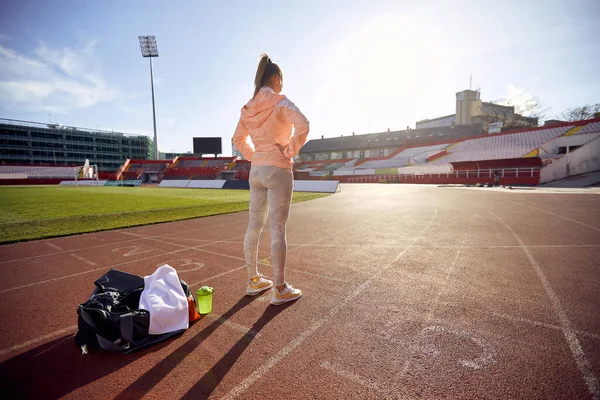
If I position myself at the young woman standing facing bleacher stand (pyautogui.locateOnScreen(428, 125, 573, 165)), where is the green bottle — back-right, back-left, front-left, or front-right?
back-left

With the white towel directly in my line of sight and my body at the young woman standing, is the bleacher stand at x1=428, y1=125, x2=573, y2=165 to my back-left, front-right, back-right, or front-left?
back-right

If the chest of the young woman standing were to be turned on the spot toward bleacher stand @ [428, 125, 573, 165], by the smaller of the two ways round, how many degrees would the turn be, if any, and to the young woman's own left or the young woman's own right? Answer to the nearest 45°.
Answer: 0° — they already face it

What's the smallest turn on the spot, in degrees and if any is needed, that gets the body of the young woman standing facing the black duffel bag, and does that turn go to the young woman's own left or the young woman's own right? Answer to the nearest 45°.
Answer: approximately 180°

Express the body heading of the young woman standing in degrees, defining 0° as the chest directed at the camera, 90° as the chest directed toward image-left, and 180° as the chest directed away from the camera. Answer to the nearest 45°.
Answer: approximately 225°
